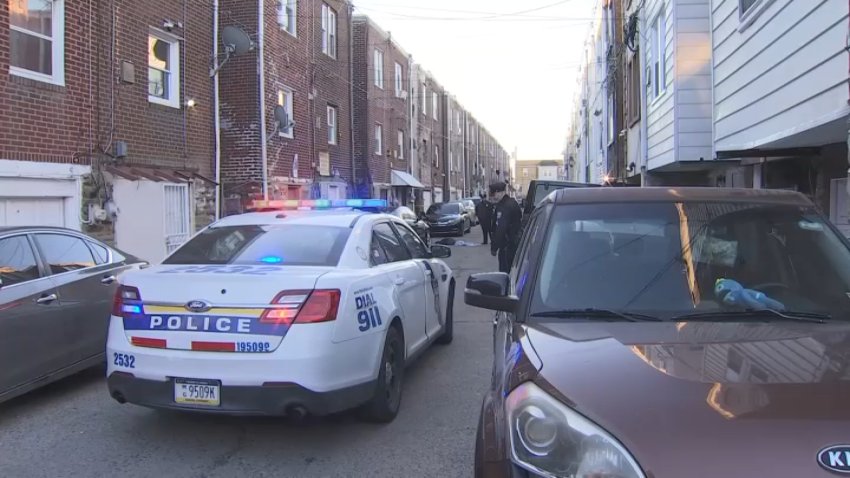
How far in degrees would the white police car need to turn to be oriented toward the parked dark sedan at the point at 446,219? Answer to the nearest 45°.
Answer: approximately 45° to its left

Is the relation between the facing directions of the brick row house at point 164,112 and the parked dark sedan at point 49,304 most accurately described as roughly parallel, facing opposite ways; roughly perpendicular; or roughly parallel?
roughly perpendicular

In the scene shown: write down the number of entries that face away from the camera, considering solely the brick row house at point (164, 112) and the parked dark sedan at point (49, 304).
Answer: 0

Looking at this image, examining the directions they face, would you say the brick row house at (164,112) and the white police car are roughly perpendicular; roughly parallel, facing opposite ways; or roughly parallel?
roughly perpendicular

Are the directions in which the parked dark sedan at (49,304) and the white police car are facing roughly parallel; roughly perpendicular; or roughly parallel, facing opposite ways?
roughly parallel, facing opposite ways

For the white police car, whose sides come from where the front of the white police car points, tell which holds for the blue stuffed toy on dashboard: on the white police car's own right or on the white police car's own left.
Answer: on the white police car's own right

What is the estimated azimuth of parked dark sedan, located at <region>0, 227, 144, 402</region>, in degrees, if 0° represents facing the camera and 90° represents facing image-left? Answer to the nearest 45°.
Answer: approximately 45°

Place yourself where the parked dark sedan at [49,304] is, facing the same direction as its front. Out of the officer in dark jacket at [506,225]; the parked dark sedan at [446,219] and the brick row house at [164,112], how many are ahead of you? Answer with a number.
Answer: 0

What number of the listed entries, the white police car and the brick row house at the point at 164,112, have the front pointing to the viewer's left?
0

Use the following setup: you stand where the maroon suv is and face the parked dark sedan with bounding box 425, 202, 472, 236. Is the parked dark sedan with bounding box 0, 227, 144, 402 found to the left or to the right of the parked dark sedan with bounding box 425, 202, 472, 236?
left

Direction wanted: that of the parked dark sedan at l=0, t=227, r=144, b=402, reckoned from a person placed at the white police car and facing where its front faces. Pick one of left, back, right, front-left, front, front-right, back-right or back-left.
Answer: left

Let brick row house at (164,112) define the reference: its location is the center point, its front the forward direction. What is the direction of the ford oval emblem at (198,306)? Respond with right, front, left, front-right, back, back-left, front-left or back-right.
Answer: front-right

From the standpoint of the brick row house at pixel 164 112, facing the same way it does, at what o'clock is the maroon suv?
The maroon suv is roughly at 1 o'clock from the brick row house.

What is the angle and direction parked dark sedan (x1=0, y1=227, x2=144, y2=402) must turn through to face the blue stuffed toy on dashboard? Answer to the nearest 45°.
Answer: approximately 90° to its left

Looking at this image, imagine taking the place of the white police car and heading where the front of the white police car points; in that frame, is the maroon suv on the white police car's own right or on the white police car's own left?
on the white police car's own right

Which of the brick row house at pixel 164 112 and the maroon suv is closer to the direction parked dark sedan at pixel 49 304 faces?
the maroon suv
